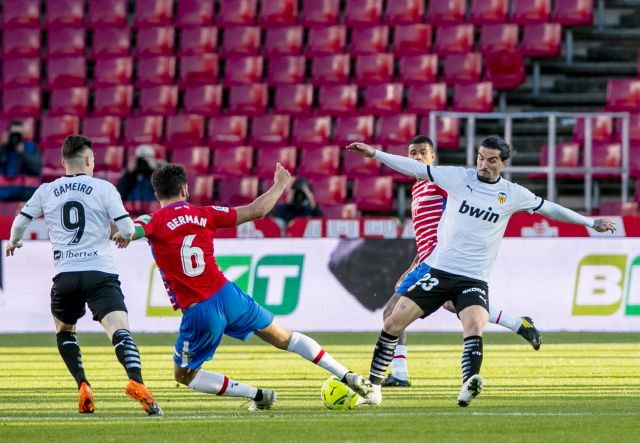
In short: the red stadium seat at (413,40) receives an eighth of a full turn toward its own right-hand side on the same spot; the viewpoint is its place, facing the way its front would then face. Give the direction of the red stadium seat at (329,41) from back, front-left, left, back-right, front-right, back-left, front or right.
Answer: front-right

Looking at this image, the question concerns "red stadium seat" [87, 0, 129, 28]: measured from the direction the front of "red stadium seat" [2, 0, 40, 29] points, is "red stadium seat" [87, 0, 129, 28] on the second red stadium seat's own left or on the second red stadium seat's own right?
on the second red stadium seat's own left

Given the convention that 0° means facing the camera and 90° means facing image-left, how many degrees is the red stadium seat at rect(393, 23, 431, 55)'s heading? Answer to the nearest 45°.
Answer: approximately 0°

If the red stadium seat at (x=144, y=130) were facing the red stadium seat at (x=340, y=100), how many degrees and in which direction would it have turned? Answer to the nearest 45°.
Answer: approximately 90° to its left

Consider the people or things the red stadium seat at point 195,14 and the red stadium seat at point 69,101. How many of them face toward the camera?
2

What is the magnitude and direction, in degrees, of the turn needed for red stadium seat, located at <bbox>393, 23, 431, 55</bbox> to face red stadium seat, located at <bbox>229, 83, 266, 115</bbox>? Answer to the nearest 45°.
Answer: approximately 90° to its right

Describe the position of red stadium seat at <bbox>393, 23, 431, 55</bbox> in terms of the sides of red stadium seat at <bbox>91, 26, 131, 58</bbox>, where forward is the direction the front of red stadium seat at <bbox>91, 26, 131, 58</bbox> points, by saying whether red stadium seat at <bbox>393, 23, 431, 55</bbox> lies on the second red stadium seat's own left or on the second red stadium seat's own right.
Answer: on the second red stadium seat's own left

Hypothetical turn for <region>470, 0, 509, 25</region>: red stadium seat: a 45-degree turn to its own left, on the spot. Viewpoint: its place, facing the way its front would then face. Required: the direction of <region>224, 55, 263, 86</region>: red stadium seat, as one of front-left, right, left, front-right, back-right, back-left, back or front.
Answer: back-right

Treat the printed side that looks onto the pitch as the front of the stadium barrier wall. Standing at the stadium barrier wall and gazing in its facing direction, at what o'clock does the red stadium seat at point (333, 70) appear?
The red stadium seat is roughly at 6 o'clock from the stadium barrier wall.
